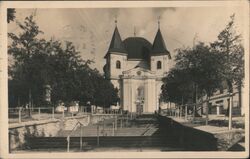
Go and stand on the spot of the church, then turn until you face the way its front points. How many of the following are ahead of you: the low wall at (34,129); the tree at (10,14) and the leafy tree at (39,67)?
3

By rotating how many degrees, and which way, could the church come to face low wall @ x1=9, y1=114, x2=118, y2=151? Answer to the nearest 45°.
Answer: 0° — it already faces it

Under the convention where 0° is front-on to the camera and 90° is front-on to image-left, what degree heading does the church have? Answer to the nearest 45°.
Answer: approximately 0°

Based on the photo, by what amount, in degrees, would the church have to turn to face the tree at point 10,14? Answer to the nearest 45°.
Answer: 0° — it already faces it

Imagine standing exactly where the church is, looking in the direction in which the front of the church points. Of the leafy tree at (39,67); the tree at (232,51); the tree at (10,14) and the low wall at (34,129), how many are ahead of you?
4

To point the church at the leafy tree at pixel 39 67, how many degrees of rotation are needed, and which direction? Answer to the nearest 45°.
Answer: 0° — it already faces it
